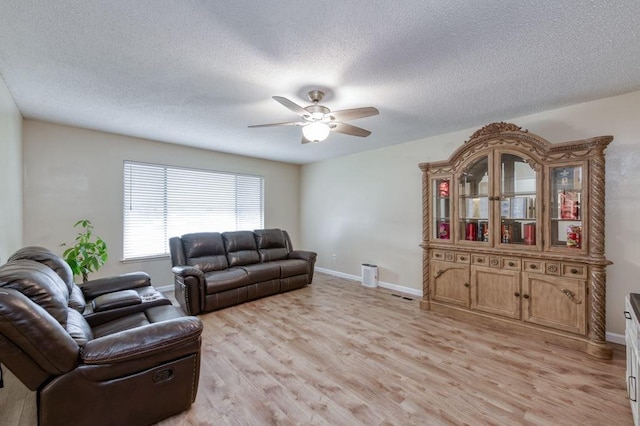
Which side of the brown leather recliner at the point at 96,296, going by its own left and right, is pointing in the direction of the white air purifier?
front

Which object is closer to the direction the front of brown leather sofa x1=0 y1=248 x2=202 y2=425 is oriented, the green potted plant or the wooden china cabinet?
the wooden china cabinet

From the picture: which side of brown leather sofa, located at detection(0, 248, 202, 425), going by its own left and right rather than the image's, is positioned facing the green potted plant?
left

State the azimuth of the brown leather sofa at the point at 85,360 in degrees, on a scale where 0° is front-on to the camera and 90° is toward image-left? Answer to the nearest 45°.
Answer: approximately 270°

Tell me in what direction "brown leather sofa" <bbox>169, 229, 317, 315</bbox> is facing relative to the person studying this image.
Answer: facing the viewer and to the right of the viewer

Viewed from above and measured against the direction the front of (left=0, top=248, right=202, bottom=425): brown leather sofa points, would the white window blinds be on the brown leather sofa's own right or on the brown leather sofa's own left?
on the brown leather sofa's own left

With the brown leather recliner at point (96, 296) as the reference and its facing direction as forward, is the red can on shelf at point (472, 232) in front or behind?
in front

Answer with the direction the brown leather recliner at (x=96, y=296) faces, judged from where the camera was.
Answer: facing to the right of the viewer

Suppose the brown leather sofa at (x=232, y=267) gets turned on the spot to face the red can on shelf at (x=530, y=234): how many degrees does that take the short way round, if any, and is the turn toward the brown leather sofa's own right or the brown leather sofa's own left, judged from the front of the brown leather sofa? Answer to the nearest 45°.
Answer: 0° — it already faces it

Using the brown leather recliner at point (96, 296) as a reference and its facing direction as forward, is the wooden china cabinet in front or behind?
in front

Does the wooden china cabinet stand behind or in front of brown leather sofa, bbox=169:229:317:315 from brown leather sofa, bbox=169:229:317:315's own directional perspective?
in front

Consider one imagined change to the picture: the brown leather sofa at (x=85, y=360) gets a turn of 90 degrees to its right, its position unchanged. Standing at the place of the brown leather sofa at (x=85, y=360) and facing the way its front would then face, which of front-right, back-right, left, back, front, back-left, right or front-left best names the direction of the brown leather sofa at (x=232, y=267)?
back-left

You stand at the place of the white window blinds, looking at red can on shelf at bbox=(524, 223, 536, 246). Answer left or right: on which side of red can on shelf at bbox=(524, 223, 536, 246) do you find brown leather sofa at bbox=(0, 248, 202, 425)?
right
